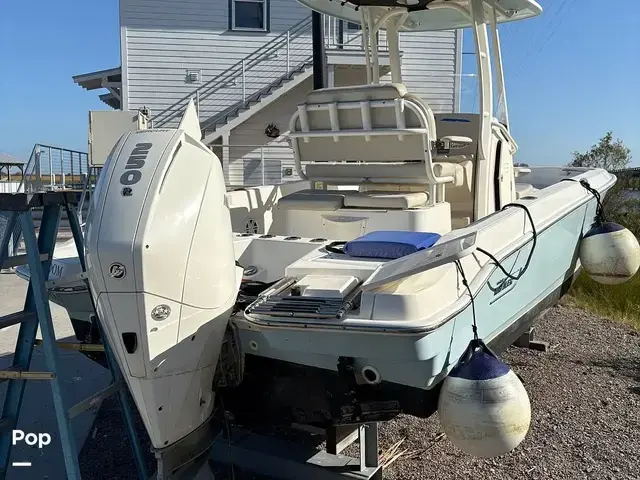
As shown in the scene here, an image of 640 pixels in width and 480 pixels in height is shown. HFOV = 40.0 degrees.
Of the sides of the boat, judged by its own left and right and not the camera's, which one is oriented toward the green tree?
front

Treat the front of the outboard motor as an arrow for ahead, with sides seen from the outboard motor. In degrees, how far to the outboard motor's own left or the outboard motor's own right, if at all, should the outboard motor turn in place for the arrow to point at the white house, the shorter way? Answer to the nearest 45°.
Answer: approximately 45° to the outboard motor's own left

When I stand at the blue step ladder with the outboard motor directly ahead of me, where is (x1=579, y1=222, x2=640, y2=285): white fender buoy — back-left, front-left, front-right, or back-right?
front-left

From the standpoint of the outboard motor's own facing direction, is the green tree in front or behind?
in front

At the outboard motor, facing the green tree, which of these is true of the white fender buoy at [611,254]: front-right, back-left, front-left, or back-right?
front-right

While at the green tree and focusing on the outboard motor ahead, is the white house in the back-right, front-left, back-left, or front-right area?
front-right

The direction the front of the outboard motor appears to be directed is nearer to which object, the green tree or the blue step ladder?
the green tree

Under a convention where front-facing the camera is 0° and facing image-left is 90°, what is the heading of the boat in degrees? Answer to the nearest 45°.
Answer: approximately 225°

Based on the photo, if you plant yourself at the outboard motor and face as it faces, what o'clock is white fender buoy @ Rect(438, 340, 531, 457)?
The white fender buoy is roughly at 2 o'clock from the outboard motor.

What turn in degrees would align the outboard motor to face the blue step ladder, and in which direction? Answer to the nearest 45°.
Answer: approximately 90° to its left

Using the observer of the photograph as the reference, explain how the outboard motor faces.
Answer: facing away from the viewer and to the right of the viewer

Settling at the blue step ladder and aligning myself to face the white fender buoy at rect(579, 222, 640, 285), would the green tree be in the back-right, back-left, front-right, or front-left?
front-left

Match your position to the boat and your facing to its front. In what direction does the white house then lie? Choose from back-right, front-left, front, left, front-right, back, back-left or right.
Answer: front-left
